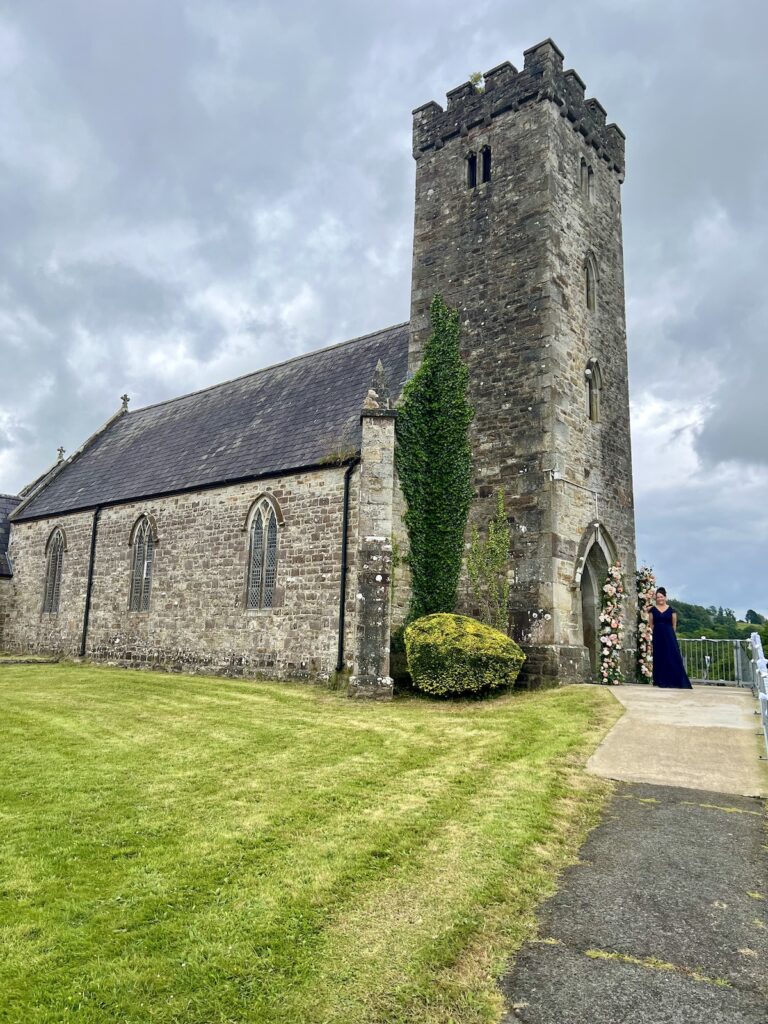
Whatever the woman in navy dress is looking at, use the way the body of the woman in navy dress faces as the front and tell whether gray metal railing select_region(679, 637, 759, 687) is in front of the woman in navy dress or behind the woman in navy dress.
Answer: behind

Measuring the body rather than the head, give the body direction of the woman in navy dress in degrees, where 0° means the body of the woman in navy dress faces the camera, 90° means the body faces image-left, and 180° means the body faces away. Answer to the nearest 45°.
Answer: approximately 0°

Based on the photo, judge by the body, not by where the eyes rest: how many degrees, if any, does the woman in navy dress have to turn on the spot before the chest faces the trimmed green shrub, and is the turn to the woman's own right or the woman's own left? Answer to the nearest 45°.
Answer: approximately 45° to the woman's own right
